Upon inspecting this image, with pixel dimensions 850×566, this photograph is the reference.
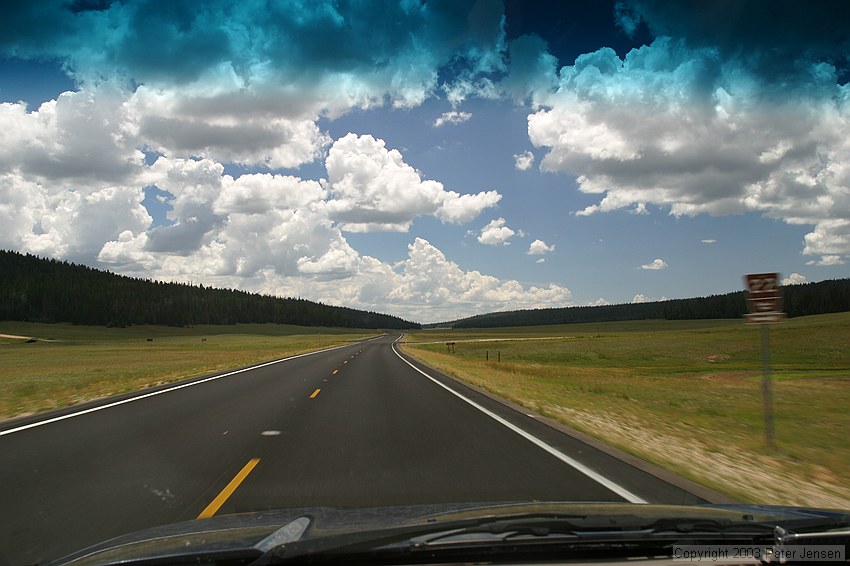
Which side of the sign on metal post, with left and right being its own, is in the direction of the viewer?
front
